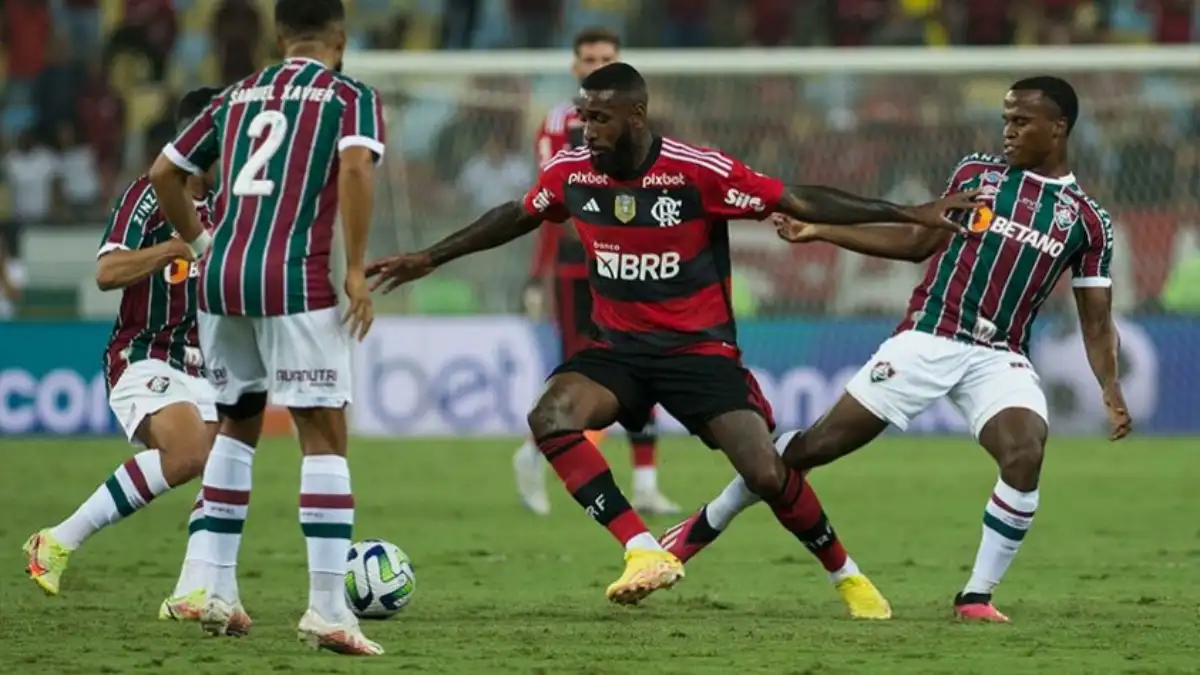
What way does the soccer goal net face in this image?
toward the camera

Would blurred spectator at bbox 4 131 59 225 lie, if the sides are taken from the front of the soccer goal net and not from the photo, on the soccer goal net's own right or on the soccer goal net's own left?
on the soccer goal net's own right

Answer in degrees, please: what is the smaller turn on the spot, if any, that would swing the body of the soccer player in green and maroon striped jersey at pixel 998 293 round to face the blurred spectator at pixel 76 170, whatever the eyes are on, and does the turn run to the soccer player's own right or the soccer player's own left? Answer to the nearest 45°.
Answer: approximately 135° to the soccer player's own right

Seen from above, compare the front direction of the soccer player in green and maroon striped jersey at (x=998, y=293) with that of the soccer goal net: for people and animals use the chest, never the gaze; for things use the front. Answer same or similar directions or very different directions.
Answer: same or similar directions

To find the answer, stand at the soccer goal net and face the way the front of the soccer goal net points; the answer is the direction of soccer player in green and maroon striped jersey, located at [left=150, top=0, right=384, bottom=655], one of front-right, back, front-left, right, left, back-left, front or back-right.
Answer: front

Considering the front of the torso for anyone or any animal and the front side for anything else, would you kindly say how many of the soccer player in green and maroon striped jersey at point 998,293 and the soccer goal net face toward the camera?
2

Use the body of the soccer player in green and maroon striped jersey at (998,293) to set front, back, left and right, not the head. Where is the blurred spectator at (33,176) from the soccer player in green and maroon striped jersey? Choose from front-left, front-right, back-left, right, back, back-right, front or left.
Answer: back-right

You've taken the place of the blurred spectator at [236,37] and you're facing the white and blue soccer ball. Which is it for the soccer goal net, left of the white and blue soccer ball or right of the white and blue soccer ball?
left

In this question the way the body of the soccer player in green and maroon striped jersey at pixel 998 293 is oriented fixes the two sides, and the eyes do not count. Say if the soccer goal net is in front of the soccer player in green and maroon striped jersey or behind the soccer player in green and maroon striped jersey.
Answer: behind

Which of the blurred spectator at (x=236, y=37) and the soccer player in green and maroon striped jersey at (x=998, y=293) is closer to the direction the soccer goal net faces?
the soccer player in green and maroon striped jersey

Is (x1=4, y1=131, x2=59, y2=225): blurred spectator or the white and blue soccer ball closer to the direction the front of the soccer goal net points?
the white and blue soccer ball

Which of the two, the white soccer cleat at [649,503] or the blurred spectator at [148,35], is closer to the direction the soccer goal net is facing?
the white soccer cleat

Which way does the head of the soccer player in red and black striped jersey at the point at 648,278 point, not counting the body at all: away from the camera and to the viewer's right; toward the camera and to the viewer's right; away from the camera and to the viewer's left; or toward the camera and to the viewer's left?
toward the camera and to the viewer's left

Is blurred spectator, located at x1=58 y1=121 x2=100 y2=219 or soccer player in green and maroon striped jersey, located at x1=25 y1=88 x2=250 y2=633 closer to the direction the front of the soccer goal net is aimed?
the soccer player in green and maroon striped jersey

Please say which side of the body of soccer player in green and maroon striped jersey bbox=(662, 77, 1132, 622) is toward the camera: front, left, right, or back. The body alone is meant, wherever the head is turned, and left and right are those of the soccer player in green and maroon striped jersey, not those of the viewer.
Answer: front
